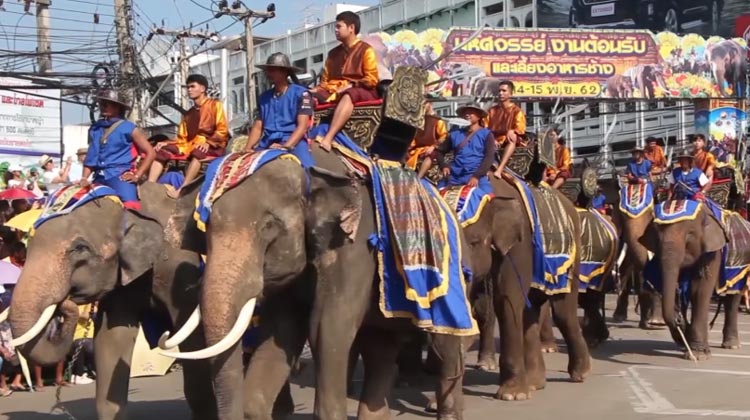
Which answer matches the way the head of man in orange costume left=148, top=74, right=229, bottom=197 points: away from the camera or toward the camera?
toward the camera

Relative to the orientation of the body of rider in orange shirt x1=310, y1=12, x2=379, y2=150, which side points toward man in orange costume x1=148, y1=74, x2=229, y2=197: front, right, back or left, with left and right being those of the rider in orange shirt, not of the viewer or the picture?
right

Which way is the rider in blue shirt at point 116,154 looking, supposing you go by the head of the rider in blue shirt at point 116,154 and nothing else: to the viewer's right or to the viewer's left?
to the viewer's left

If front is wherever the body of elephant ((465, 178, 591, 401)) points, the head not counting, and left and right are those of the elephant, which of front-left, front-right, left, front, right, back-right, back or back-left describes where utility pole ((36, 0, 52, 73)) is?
right

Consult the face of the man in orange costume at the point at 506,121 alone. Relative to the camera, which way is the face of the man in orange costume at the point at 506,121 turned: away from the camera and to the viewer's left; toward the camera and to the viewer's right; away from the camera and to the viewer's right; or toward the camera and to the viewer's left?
toward the camera and to the viewer's left

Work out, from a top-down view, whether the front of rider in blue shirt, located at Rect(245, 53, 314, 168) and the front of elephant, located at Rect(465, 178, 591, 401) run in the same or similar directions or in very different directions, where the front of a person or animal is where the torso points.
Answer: same or similar directions

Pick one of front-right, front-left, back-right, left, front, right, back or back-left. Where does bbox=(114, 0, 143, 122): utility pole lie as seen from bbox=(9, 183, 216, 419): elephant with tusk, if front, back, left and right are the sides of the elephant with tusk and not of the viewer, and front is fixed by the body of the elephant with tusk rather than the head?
back-right

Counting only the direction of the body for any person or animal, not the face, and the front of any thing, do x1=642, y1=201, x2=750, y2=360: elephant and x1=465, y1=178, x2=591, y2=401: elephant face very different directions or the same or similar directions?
same or similar directions

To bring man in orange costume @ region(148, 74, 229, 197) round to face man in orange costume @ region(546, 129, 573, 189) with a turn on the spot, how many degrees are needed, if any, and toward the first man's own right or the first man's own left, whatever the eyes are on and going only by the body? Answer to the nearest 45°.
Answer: approximately 180°

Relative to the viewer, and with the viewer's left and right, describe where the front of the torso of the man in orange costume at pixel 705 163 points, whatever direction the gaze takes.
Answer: facing the viewer and to the left of the viewer

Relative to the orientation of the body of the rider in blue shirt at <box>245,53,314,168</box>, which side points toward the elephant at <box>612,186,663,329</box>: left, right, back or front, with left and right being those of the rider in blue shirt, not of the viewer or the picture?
back

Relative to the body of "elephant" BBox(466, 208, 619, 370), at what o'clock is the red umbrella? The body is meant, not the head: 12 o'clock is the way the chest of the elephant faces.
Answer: The red umbrella is roughly at 1 o'clock from the elephant.

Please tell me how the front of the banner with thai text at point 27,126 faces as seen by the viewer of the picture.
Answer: facing the viewer

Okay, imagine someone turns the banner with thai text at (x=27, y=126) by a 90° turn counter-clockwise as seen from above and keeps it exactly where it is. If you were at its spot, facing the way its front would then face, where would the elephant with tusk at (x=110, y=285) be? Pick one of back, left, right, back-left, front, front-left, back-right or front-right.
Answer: right

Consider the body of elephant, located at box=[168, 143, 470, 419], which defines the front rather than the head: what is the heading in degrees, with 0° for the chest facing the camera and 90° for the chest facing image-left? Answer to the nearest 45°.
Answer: approximately 45°

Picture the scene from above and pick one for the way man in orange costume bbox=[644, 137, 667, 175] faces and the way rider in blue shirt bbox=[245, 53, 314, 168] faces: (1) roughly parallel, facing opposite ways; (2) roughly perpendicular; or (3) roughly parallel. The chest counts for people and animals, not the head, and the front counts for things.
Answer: roughly parallel

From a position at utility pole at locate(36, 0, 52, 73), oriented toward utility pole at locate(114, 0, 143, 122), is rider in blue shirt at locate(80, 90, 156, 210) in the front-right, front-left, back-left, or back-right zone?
front-right
